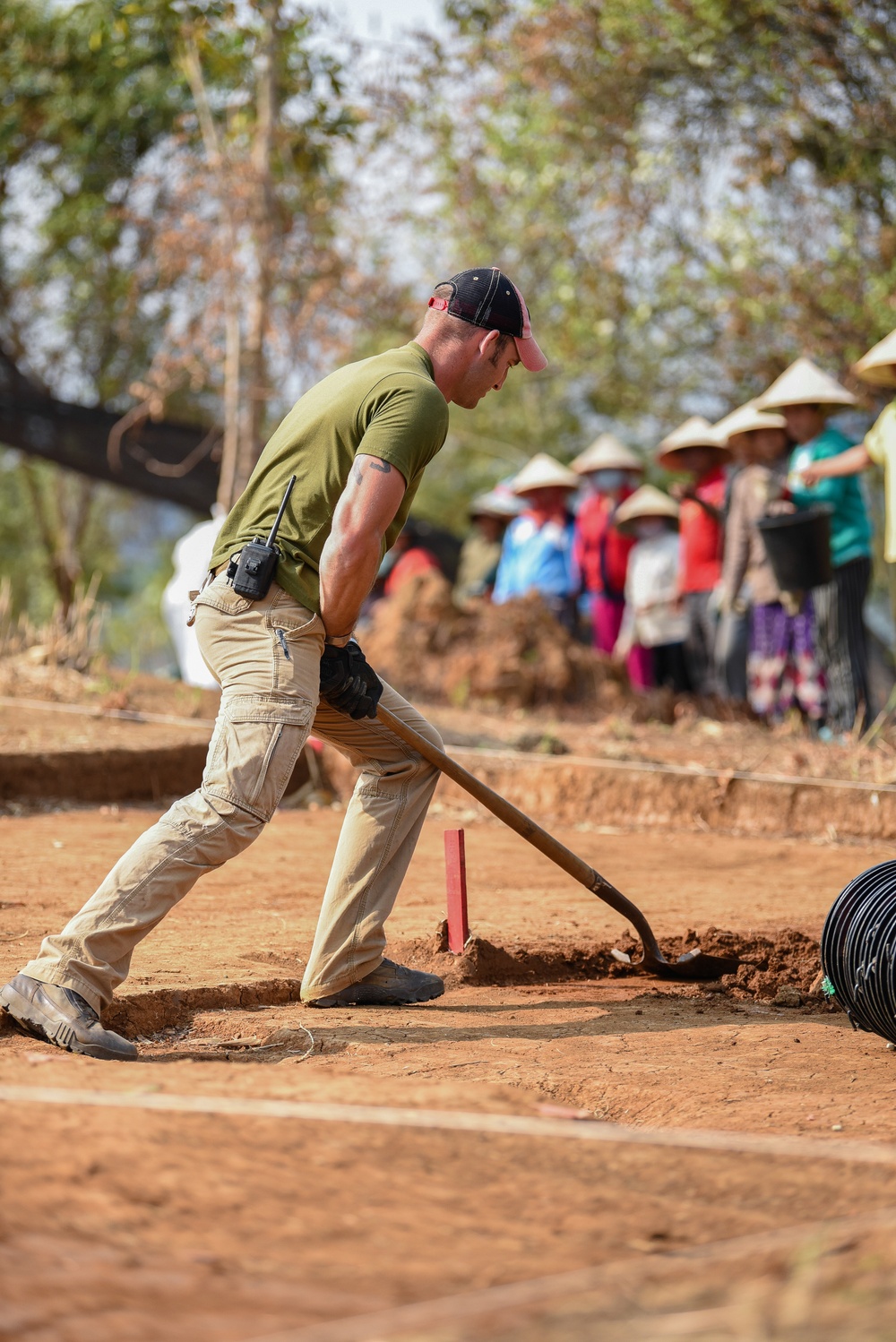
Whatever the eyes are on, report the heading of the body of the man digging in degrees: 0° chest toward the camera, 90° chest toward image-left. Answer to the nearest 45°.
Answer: approximately 270°

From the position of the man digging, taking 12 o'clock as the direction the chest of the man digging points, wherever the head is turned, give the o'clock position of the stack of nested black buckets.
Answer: The stack of nested black buckets is roughly at 12 o'clock from the man digging.

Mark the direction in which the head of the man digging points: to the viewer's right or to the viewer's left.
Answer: to the viewer's right

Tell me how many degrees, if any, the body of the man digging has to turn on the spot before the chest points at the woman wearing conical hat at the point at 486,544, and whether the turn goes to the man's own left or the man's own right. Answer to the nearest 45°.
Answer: approximately 90° to the man's own left

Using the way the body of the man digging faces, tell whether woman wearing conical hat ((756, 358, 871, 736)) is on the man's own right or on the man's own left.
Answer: on the man's own left

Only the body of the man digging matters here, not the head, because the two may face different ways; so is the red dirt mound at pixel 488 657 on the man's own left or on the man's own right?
on the man's own left

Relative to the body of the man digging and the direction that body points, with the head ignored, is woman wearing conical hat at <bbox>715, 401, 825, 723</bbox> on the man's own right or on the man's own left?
on the man's own left

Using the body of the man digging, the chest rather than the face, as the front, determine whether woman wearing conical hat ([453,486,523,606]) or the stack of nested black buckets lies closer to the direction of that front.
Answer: the stack of nested black buckets

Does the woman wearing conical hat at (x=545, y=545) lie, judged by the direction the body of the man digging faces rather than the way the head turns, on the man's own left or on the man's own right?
on the man's own left

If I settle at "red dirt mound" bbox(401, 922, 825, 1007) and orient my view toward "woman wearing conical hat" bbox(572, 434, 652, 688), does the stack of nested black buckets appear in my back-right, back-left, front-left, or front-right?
back-right
